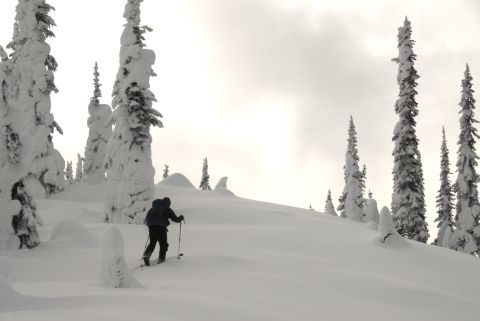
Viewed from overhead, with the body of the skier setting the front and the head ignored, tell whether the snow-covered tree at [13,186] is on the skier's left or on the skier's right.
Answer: on the skier's left

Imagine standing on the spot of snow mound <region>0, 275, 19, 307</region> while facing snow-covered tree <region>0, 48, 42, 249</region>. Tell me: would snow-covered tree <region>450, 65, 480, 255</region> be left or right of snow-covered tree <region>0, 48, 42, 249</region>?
right

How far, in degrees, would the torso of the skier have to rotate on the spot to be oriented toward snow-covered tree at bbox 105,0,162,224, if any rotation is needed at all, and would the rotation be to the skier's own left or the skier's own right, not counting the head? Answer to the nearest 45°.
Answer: approximately 45° to the skier's own left

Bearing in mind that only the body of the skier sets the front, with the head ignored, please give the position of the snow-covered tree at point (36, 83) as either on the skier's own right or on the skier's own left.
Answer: on the skier's own left

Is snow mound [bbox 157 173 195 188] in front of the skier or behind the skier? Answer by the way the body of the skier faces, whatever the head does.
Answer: in front

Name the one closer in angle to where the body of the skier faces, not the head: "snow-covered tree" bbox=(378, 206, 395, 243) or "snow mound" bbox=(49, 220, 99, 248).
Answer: the snow-covered tree

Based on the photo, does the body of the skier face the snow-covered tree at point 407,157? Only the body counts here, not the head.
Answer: yes

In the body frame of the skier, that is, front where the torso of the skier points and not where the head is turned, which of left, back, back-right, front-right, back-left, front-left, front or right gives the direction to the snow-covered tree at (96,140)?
front-left

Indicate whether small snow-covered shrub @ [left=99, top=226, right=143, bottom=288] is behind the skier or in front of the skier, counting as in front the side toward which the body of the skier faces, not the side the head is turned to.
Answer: behind

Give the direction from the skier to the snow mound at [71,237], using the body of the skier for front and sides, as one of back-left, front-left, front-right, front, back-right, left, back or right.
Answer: left

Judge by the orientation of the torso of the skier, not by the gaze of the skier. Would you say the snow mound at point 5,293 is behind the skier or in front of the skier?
behind

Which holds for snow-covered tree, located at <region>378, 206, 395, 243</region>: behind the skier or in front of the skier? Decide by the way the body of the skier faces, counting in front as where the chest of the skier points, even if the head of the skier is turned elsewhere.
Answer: in front

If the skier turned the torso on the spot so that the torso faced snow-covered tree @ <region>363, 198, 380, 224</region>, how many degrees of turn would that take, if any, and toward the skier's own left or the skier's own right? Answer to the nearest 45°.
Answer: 0° — they already face it

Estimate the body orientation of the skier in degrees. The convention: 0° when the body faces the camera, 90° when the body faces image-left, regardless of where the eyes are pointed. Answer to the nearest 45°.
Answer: approximately 225°

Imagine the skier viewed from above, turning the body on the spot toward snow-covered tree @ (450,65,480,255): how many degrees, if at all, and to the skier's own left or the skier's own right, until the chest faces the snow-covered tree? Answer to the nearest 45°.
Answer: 0° — they already face it
